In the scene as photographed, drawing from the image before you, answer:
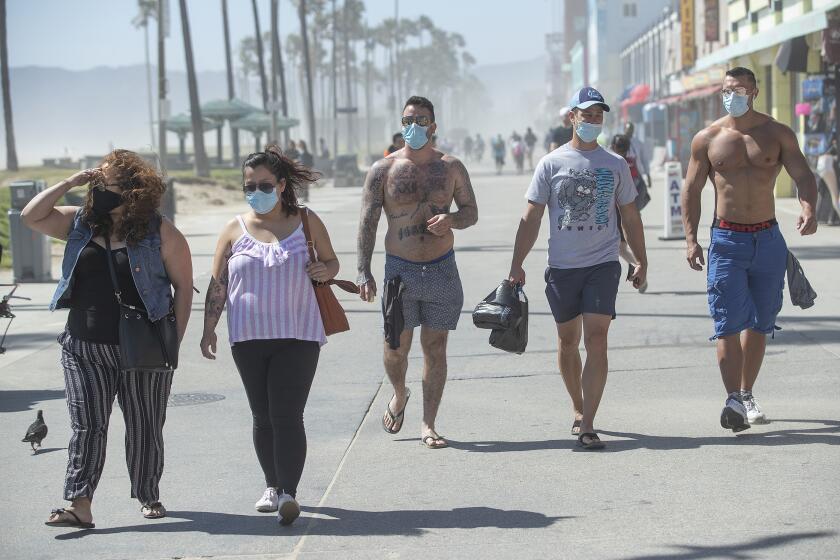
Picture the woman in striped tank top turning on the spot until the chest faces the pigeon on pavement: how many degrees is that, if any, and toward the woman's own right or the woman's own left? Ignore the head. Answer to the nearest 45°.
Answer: approximately 135° to the woman's own right

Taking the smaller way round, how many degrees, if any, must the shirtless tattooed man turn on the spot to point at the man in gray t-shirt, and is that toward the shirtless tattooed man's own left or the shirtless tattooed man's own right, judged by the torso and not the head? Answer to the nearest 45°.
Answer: approximately 90° to the shirtless tattooed man's own left

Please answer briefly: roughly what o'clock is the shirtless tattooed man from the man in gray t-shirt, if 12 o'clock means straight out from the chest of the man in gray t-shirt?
The shirtless tattooed man is roughly at 3 o'clock from the man in gray t-shirt.

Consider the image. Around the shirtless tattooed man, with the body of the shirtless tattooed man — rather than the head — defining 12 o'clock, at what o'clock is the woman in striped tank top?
The woman in striped tank top is roughly at 1 o'clock from the shirtless tattooed man.

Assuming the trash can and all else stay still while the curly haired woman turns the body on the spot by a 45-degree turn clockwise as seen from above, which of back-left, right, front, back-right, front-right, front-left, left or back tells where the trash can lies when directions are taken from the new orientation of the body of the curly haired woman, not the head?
right

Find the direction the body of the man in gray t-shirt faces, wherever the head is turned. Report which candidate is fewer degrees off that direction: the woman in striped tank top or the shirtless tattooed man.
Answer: the woman in striped tank top

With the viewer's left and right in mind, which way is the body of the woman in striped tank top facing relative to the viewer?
facing the viewer

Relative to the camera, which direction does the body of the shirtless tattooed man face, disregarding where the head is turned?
toward the camera

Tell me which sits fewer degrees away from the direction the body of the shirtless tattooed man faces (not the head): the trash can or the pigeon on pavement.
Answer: the pigeon on pavement

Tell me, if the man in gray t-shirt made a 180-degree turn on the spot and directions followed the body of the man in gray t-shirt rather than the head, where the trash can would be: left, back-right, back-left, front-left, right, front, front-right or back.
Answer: front-left

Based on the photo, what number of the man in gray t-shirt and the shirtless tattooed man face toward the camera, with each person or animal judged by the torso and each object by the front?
2

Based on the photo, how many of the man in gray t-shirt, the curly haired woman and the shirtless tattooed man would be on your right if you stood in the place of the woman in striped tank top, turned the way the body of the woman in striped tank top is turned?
1
